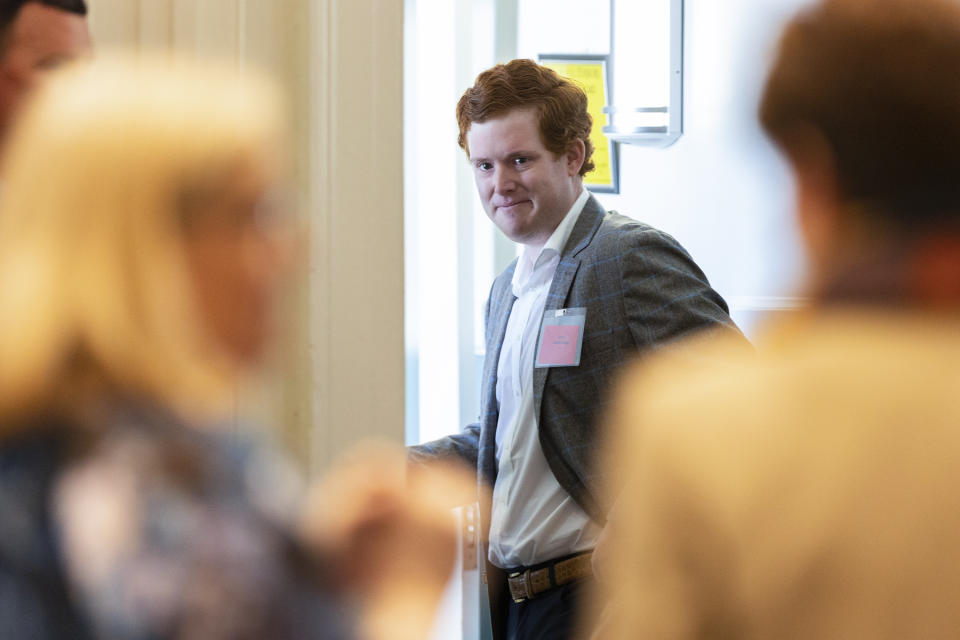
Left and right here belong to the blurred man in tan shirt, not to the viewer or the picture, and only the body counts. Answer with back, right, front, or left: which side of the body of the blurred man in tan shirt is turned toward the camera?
back

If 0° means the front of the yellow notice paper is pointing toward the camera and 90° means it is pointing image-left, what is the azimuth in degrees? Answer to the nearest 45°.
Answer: approximately 0°

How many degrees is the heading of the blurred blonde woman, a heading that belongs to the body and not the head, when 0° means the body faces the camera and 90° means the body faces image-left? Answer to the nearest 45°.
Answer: approximately 270°

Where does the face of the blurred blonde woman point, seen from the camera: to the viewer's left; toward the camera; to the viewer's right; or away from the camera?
to the viewer's right
